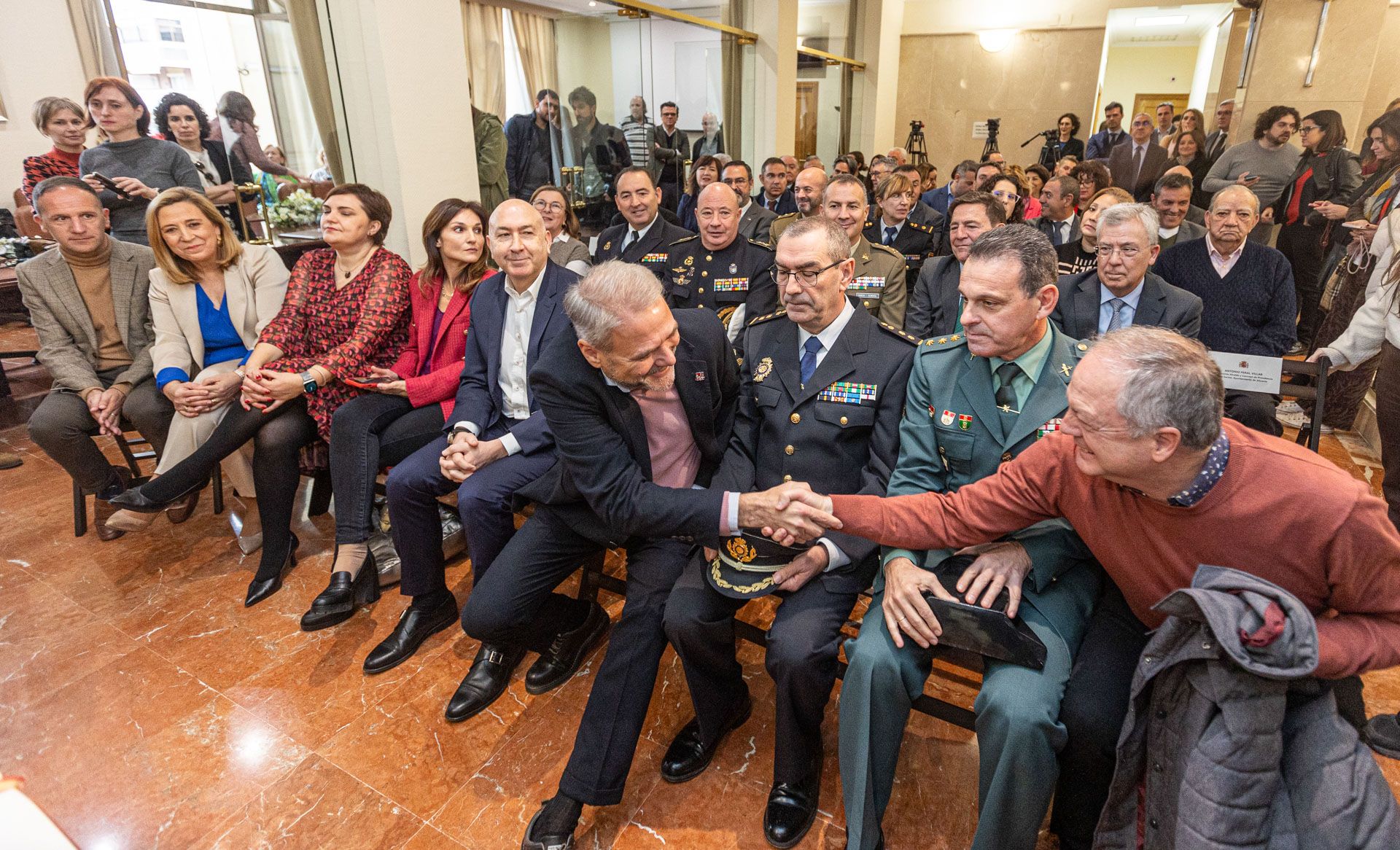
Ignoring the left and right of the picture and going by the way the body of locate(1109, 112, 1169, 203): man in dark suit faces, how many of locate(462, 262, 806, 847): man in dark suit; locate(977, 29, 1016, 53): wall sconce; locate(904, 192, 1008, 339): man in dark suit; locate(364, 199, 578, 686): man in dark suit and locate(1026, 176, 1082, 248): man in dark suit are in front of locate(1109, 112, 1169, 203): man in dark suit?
4

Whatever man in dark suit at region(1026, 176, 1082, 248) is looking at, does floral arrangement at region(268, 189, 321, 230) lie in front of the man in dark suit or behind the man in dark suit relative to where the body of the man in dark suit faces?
in front

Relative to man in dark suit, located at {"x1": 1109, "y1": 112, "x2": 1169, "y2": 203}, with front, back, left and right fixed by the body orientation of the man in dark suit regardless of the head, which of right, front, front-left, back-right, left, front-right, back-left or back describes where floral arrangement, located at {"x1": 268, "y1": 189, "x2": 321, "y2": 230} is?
front-right

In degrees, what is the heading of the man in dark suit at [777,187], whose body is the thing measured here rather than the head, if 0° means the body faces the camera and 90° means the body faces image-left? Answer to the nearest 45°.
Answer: approximately 0°

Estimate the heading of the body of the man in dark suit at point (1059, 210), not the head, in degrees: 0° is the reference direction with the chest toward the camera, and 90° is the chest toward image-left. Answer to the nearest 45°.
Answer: approximately 45°

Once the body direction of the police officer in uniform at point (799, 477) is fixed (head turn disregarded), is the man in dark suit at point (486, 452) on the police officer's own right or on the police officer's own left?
on the police officer's own right
